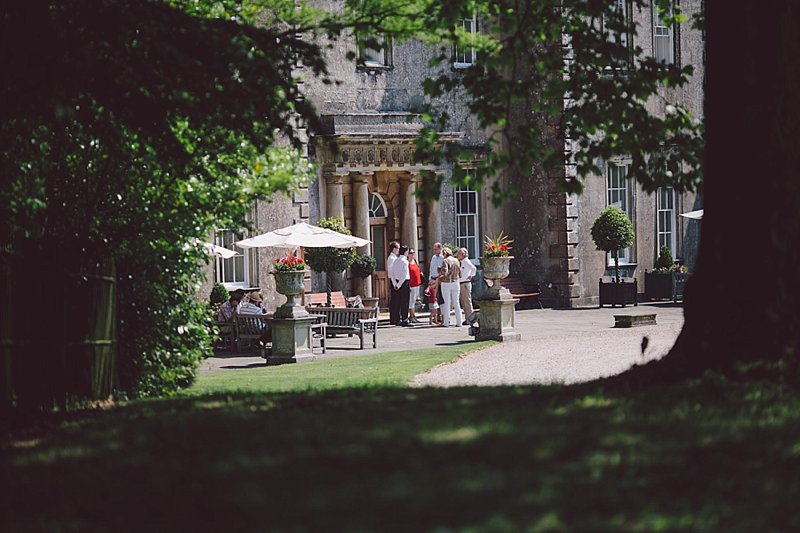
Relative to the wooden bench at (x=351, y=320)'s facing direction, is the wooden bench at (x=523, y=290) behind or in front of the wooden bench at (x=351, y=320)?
behind

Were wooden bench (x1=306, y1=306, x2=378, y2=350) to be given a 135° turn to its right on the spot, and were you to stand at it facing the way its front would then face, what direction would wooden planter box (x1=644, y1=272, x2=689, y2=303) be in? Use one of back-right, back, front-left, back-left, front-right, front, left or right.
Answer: front-right

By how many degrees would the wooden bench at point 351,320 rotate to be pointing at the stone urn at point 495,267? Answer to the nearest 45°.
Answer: approximately 135° to its left

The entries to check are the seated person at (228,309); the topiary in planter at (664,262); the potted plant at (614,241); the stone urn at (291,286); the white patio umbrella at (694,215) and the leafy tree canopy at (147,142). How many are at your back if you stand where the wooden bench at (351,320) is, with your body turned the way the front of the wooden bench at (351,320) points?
3

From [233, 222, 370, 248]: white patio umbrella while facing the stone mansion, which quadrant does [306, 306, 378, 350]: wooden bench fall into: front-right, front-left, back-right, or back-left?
back-right

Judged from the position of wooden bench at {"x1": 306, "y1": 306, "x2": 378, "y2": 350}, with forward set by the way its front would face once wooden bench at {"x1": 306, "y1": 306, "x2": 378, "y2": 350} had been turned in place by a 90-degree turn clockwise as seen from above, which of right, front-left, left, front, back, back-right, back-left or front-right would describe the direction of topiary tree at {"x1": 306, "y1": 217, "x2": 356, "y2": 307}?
front-right

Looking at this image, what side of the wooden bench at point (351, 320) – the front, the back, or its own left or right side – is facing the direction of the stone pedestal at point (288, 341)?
front

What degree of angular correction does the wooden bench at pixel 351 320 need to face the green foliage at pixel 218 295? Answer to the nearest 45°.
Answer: approximately 90° to its right

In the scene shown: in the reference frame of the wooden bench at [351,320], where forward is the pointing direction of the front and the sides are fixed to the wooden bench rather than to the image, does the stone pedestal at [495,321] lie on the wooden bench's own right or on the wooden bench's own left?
on the wooden bench's own left

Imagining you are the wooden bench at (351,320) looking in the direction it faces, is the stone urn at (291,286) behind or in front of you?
in front

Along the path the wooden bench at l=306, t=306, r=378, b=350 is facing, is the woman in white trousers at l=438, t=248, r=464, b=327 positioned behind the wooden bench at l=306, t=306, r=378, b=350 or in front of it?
behind

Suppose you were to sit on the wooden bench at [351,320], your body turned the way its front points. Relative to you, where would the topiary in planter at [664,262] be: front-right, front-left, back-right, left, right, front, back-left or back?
back

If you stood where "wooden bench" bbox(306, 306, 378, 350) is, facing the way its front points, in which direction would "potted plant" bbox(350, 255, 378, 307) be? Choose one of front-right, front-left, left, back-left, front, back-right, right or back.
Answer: back-right

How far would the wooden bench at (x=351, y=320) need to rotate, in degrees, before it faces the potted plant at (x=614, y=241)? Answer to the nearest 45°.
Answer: approximately 180°

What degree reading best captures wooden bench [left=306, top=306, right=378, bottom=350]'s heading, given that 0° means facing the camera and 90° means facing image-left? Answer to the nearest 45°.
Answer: approximately 45°
